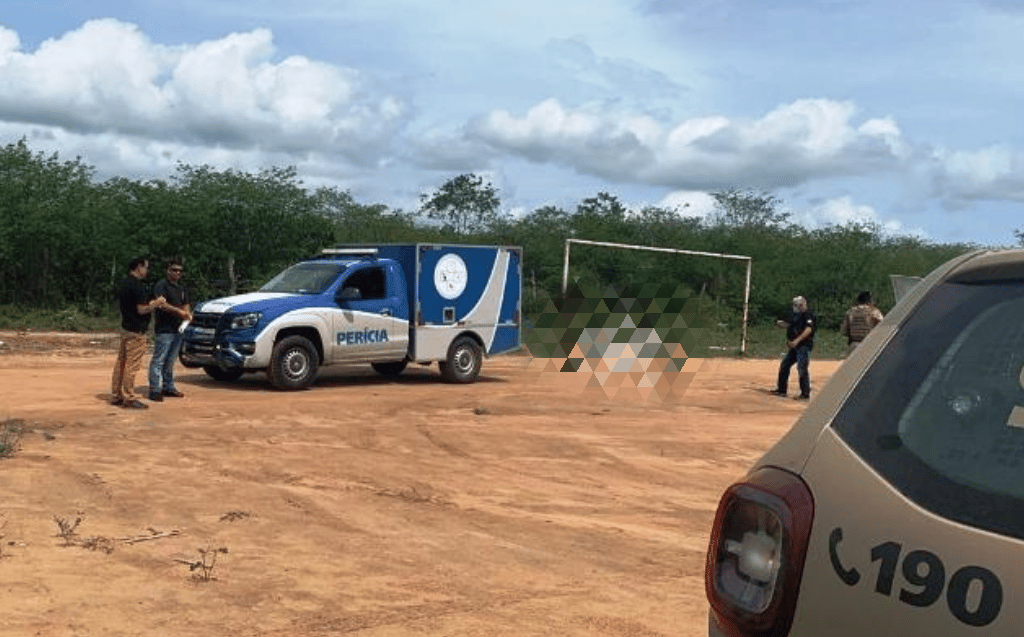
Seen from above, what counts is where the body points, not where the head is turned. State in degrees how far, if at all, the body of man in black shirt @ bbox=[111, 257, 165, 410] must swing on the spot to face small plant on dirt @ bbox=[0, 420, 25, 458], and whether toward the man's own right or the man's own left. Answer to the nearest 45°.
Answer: approximately 135° to the man's own right

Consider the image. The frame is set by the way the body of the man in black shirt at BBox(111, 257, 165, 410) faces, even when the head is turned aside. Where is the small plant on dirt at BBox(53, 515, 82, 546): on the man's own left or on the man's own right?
on the man's own right

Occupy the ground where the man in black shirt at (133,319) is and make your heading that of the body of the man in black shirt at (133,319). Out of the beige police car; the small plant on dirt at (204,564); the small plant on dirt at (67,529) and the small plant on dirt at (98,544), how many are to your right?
4

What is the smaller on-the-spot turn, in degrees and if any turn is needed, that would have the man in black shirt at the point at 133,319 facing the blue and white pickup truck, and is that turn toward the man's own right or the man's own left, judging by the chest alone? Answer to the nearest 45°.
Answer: approximately 45° to the man's own left

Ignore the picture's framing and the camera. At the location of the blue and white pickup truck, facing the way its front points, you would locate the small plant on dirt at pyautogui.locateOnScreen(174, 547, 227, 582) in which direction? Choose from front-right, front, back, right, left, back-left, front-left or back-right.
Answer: front-left

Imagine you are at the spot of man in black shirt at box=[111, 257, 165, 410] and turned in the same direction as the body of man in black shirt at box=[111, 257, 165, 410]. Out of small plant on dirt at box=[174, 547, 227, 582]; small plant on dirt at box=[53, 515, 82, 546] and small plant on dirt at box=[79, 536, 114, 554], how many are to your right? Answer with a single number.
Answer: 3

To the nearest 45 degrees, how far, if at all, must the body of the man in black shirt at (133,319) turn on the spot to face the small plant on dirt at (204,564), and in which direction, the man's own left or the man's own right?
approximately 90° to the man's own right

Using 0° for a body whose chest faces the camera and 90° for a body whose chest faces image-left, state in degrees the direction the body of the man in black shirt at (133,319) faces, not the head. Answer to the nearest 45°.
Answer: approximately 270°

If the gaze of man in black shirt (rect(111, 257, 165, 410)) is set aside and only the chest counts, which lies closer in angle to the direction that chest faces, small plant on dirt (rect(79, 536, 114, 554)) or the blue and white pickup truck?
the blue and white pickup truck

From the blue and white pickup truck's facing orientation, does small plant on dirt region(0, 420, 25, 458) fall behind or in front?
in front

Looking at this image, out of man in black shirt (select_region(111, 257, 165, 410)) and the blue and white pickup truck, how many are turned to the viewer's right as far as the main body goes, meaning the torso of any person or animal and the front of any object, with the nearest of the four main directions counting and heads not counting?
1

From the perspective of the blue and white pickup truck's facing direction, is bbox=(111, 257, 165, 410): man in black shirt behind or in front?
in front

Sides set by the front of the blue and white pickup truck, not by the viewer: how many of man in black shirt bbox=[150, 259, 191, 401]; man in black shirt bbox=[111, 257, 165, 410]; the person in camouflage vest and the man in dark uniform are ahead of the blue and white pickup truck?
2

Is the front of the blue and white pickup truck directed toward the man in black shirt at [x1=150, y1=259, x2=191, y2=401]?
yes

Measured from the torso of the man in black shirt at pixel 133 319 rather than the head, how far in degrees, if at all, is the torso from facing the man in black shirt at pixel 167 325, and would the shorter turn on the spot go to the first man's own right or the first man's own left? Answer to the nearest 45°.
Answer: approximately 45° to the first man's own left

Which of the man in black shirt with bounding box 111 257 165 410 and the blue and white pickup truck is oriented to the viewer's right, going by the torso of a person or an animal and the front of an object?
the man in black shirt

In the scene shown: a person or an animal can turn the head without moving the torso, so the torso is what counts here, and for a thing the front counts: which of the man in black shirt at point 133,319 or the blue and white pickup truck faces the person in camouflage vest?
the man in black shirt
